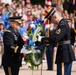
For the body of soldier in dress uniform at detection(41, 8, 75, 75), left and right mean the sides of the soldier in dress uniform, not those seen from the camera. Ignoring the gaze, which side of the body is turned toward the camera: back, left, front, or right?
left

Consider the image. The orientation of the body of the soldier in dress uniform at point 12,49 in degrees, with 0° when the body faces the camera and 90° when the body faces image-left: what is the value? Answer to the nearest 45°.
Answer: approximately 315°

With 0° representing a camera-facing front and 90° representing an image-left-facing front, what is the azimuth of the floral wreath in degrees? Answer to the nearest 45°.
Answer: approximately 45°

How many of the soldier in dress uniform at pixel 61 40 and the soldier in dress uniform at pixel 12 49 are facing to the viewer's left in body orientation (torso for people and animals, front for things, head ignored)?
1

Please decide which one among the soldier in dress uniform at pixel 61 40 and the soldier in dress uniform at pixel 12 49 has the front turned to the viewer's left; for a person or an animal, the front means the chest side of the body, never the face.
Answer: the soldier in dress uniform at pixel 61 40
